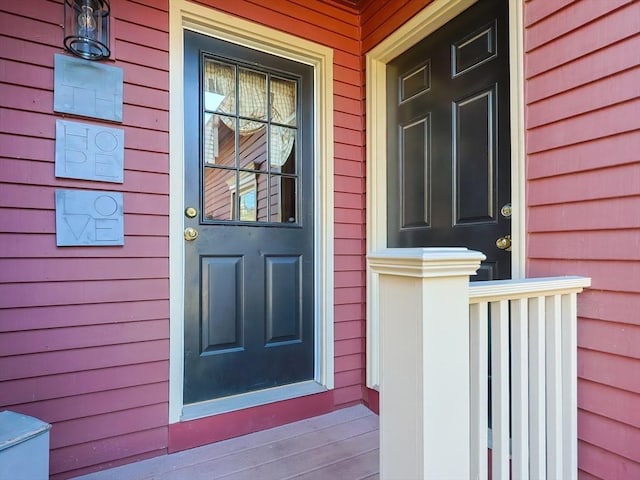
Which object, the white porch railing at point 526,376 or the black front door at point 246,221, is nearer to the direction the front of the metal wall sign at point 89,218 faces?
the white porch railing

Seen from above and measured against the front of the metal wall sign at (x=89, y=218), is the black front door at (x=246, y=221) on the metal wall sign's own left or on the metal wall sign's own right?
on the metal wall sign's own left

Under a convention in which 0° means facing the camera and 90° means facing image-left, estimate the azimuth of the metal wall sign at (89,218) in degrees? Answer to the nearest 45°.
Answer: approximately 0°

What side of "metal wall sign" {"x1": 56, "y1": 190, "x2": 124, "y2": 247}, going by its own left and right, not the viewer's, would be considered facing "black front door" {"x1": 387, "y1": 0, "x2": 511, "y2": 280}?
left

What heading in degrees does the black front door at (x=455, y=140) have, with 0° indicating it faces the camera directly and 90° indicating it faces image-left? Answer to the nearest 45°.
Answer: approximately 45°
